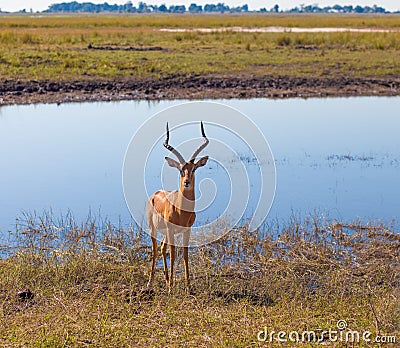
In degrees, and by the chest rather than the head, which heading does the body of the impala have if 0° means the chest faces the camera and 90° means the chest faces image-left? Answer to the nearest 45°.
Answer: approximately 315°
